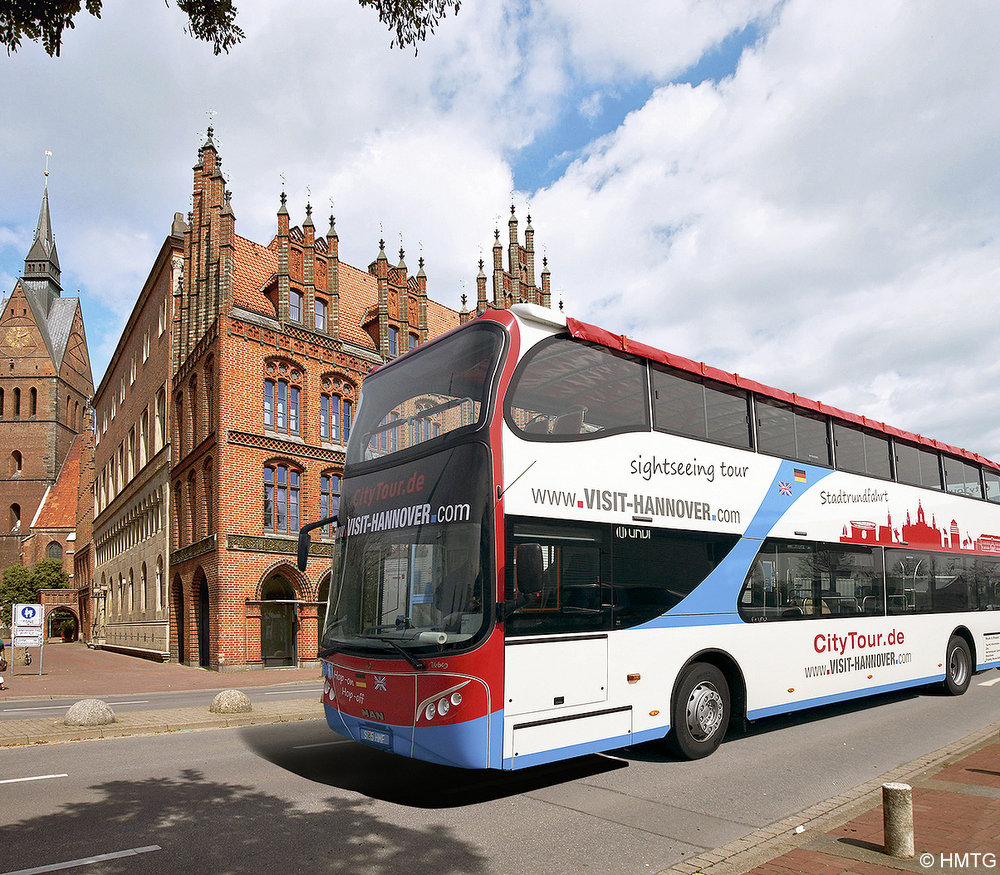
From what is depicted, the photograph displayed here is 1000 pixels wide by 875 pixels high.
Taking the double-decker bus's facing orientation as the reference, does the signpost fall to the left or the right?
on its right

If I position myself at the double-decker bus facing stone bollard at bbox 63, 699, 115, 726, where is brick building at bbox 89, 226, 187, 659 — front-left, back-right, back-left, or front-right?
front-right

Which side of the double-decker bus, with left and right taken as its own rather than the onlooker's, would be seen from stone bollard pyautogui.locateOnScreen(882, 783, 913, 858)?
left

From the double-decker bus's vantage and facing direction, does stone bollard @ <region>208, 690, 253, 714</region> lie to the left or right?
on its right

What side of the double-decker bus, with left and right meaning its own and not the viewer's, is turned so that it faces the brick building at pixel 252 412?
right

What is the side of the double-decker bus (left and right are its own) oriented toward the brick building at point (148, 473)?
right

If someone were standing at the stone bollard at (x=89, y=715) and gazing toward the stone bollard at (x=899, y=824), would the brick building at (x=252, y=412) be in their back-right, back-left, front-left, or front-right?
back-left

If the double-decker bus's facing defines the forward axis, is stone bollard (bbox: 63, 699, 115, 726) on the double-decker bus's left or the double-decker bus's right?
on its right
